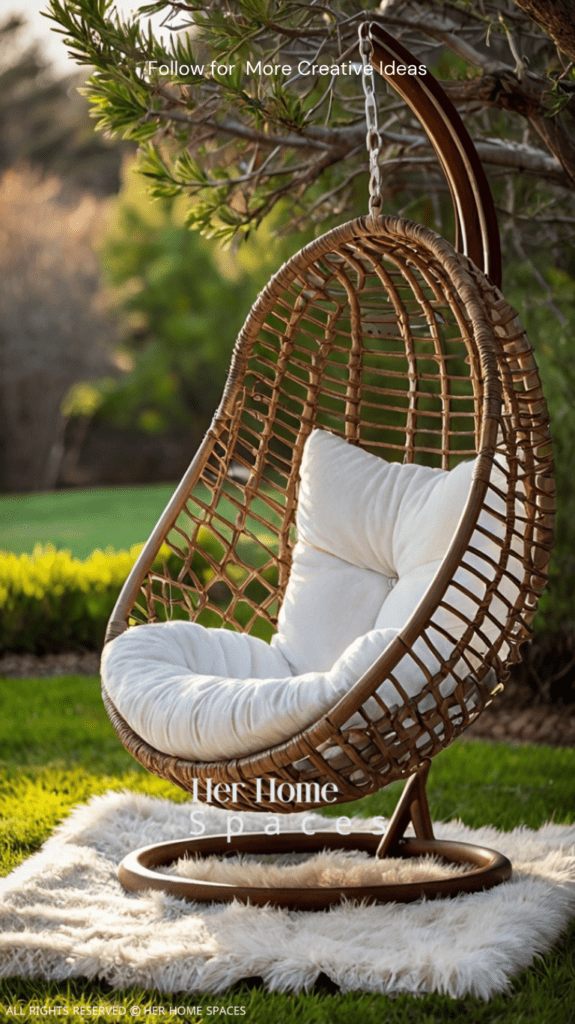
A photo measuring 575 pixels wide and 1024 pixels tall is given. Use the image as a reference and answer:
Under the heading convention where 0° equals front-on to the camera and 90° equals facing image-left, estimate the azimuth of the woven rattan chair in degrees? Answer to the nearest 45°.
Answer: approximately 45°

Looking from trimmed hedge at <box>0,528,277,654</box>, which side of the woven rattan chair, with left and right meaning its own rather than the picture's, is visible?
right
